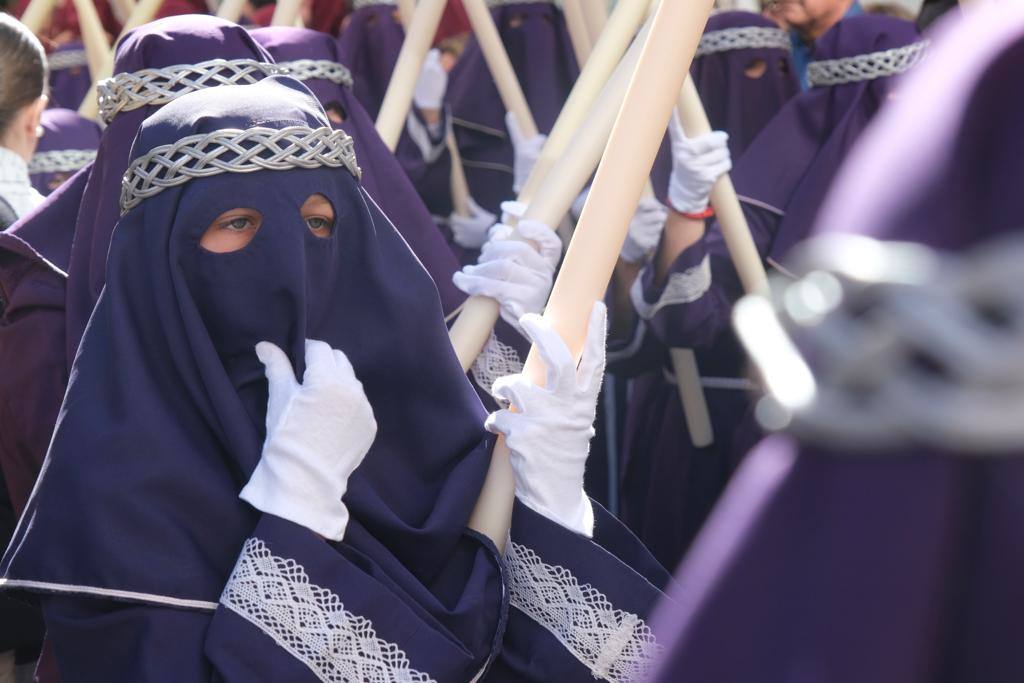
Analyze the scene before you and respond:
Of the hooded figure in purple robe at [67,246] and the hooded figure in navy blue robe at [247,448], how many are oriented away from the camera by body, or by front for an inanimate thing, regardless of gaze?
0

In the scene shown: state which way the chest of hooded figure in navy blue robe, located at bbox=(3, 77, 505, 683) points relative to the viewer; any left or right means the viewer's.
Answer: facing the viewer and to the right of the viewer

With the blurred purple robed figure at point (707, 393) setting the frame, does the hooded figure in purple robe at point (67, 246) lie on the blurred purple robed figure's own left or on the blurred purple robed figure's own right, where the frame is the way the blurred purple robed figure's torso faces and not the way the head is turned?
on the blurred purple robed figure's own right

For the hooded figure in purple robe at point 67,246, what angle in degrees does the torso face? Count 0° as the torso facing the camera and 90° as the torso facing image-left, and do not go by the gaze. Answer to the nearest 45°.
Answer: approximately 315°

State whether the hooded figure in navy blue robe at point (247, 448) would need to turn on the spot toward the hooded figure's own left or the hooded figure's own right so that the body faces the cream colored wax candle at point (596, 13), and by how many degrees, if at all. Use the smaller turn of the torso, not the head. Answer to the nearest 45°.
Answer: approximately 90° to the hooded figure's own left

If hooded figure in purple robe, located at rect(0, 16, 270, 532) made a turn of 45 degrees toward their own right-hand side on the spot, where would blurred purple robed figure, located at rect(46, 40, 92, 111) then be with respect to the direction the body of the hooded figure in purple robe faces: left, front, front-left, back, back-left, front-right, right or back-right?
back
